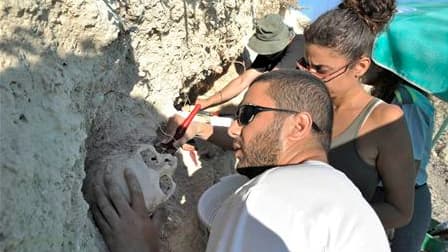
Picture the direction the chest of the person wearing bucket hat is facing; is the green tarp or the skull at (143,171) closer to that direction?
the skull

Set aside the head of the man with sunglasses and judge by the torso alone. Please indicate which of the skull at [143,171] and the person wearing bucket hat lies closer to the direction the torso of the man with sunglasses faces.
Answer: the skull

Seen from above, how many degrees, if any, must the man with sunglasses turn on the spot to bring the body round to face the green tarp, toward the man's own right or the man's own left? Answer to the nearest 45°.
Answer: approximately 90° to the man's own right

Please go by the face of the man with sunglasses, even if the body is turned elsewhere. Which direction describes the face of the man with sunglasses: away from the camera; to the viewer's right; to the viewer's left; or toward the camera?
to the viewer's left

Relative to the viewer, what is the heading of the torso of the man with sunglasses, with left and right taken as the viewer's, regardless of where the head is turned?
facing away from the viewer and to the left of the viewer

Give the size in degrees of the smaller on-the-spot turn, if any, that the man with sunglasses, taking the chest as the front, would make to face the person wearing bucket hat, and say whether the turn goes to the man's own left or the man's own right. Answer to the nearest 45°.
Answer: approximately 45° to the man's own right

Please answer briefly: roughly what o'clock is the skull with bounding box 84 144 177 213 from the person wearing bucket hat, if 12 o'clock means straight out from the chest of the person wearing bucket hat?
The skull is roughly at 11 o'clock from the person wearing bucket hat.

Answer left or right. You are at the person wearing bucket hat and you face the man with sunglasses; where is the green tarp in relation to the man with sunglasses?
left

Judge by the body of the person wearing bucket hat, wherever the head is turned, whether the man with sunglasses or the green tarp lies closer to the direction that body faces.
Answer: the man with sunglasses
